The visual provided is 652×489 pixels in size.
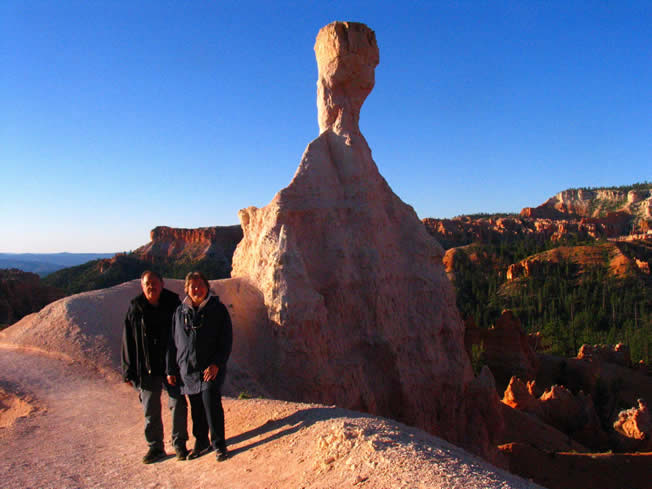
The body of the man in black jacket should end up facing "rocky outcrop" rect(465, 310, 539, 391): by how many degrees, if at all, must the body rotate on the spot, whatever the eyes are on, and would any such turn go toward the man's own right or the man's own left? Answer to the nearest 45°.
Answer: approximately 135° to the man's own left

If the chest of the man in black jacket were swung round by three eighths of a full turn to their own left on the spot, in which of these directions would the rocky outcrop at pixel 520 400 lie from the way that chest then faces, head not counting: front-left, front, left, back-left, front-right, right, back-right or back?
front

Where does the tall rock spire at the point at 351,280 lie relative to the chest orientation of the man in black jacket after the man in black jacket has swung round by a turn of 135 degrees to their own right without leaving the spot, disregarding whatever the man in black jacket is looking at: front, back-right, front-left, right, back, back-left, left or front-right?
right

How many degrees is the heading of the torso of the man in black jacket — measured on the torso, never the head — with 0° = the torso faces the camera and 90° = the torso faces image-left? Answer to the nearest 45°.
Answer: approximately 0°

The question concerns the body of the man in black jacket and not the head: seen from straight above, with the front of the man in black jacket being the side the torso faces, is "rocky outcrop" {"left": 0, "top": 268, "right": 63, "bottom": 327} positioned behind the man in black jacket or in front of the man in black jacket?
behind

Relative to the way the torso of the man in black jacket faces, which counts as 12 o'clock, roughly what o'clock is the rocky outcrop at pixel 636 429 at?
The rocky outcrop is roughly at 8 o'clock from the man in black jacket.

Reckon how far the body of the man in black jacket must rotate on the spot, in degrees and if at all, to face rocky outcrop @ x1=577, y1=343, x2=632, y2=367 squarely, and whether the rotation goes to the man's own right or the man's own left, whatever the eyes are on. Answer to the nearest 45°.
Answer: approximately 135° to the man's own left
